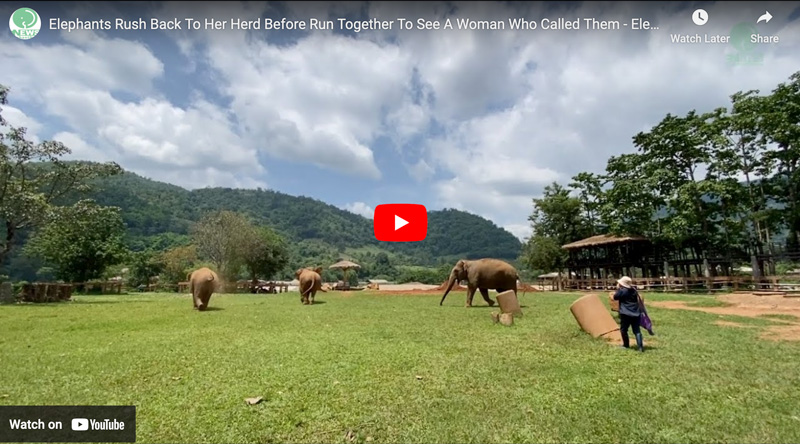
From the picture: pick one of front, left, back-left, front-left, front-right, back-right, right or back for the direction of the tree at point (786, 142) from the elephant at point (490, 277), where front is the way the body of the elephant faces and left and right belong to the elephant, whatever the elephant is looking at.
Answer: back-right

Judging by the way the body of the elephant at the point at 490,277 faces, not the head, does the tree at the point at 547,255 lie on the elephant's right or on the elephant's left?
on the elephant's right

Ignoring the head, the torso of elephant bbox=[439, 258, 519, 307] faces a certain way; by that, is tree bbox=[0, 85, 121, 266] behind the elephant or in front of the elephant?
in front

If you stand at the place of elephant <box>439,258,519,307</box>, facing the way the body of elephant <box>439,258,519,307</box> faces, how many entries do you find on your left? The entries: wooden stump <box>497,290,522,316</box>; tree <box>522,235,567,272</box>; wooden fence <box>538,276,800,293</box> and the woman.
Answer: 2

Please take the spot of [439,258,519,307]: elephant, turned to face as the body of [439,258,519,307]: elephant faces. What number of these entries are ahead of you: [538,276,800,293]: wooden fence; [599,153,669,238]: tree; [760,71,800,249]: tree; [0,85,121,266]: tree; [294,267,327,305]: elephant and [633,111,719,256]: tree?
2

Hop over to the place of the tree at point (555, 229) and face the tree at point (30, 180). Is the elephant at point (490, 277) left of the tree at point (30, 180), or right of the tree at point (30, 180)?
left

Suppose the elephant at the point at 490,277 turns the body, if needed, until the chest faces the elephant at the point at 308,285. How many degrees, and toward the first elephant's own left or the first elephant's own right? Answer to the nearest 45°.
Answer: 0° — it already faces it

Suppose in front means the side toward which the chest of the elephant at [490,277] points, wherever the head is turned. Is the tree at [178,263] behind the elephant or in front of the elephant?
in front

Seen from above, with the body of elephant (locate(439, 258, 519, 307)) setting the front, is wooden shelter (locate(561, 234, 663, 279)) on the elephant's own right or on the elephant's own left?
on the elephant's own right

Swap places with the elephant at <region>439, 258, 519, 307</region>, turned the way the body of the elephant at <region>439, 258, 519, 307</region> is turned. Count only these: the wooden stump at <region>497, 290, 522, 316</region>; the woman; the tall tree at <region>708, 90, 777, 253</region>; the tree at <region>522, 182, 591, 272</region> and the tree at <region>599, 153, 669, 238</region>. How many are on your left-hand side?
2

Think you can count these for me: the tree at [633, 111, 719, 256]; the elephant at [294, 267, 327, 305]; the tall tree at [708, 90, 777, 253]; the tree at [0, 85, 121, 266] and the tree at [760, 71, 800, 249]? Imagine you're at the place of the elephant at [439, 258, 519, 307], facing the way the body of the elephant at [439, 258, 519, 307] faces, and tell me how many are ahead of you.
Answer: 2

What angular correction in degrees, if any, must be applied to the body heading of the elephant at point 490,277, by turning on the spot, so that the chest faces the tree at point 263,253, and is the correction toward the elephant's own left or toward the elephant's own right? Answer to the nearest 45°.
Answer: approximately 45° to the elephant's own right

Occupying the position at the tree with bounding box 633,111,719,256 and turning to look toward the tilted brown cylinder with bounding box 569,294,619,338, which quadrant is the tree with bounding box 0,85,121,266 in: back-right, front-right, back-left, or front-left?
front-right

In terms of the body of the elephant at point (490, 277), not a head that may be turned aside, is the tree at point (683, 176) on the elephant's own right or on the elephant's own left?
on the elephant's own right

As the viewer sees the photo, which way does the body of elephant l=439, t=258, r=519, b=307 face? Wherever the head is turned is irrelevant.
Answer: to the viewer's left
